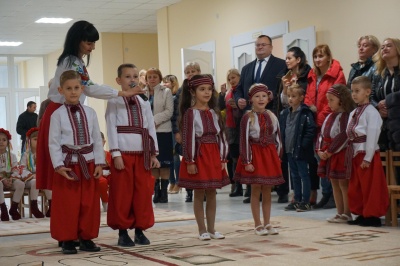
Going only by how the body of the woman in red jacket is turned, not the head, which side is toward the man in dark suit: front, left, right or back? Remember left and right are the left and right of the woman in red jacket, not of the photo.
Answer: right

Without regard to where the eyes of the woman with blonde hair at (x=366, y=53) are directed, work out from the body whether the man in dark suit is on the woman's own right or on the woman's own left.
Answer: on the woman's own right

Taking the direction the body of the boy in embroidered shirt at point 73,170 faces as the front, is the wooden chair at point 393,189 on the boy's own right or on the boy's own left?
on the boy's own left

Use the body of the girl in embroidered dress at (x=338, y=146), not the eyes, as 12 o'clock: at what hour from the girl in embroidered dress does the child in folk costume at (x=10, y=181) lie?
The child in folk costume is roughly at 2 o'clock from the girl in embroidered dress.

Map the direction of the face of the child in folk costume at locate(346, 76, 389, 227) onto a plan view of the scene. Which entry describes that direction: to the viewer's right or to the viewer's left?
to the viewer's left

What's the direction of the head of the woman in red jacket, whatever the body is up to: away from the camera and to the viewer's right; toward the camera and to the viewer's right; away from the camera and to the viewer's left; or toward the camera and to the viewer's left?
toward the camera and to the viewer's left

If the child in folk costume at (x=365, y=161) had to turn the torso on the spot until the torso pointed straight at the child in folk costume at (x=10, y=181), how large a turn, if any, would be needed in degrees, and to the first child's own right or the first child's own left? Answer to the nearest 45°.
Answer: approximately 45° to the first child's own right

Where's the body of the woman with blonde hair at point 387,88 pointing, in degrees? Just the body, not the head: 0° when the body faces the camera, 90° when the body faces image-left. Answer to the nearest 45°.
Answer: approximately 45°

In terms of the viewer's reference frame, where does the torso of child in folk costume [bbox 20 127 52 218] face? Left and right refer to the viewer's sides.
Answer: facing the viewer and to the right of the viewer

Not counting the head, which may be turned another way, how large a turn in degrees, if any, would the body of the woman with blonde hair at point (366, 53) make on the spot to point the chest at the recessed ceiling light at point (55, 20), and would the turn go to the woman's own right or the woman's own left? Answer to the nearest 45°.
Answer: approximately 90° to the woman's own right

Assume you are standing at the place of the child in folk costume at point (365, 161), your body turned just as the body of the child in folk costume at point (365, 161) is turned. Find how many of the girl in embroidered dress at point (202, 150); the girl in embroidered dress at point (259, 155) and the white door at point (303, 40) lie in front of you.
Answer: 2

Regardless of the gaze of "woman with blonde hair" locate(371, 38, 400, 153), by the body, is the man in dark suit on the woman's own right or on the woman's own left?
on the woman's own right
